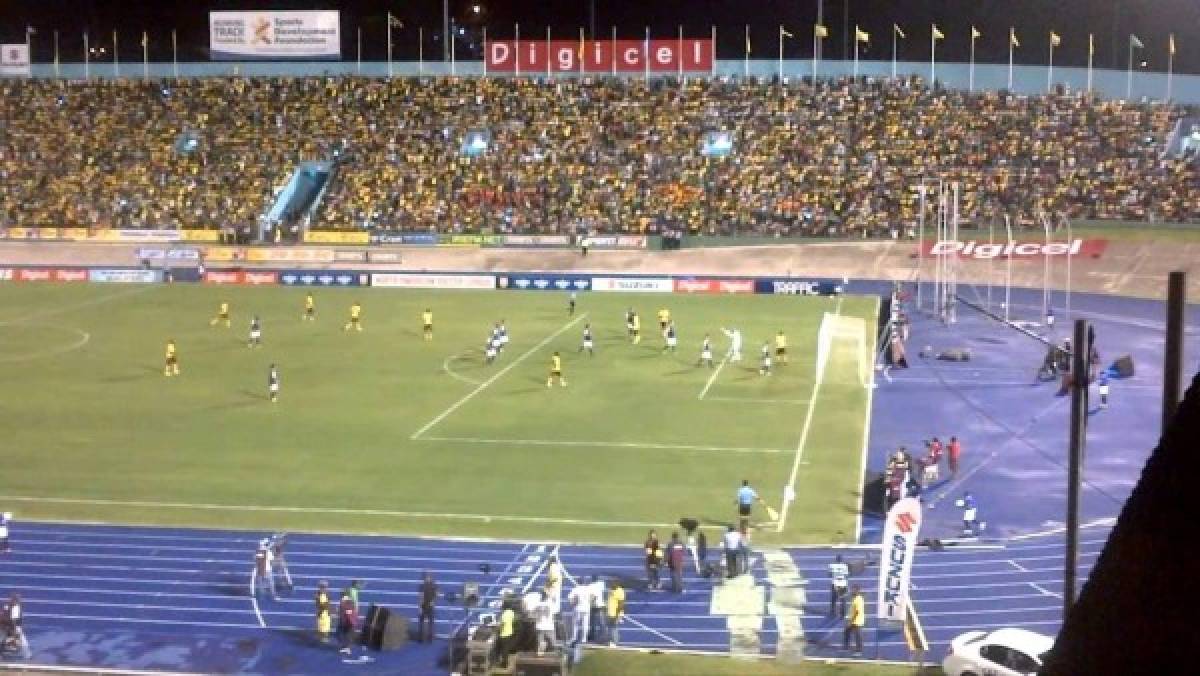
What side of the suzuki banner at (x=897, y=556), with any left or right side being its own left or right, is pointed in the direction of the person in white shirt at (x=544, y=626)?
right

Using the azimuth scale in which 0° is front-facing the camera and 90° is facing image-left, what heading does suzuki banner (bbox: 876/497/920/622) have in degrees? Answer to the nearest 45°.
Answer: approximately 0°

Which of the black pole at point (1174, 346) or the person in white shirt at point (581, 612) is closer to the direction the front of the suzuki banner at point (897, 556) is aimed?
the black pole

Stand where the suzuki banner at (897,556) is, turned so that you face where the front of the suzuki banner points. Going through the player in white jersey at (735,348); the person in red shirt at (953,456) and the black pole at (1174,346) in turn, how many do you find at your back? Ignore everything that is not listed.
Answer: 2

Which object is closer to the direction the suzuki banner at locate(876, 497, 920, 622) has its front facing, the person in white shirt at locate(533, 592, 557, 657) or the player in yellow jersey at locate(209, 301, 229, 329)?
the person in white shirt

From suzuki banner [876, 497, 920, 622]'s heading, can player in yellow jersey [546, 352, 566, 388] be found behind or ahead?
behind

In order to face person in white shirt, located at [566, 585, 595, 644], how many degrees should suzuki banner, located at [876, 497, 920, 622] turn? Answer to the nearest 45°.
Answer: approximately 90° to its right

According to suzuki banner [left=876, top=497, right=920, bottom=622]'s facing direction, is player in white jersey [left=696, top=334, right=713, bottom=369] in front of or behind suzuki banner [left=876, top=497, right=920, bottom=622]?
behind

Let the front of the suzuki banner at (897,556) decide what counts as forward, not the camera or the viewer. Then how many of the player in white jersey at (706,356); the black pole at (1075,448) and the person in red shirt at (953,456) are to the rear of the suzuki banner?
2

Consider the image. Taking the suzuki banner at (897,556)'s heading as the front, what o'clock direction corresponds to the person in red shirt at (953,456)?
The person in red shirt is roughly at 6 o'clock from the suzuki banner.

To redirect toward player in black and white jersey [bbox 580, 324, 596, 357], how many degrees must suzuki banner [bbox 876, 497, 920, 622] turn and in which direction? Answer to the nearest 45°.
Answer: approximately 180°

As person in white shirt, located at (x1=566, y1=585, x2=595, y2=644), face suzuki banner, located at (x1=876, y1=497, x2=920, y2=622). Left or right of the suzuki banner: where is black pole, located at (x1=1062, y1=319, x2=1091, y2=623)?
right

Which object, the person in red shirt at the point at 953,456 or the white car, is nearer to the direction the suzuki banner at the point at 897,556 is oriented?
the white car

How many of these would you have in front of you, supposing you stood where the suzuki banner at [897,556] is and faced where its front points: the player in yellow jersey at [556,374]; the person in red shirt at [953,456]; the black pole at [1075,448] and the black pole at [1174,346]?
2
